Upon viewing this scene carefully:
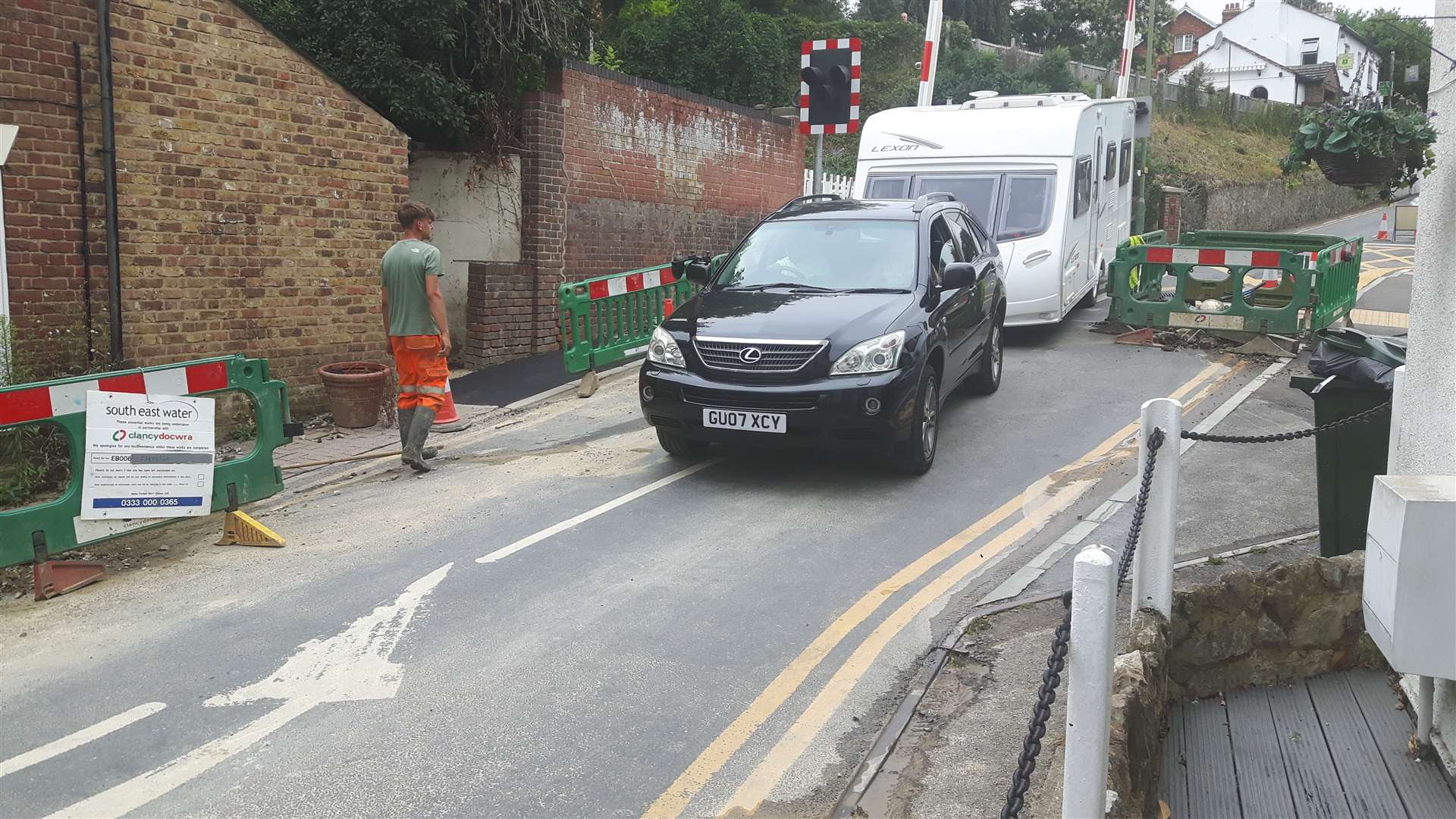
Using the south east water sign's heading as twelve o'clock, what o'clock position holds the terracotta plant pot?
The terracotta plant pot is roughly at 7 o'clock from the south east water sign.

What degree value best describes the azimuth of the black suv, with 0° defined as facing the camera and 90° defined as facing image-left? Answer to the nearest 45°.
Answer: approximately 45°

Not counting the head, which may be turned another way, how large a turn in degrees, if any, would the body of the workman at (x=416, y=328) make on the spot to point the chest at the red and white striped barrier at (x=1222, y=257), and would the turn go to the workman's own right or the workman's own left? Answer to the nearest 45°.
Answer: approximately 45° to the workman's own right

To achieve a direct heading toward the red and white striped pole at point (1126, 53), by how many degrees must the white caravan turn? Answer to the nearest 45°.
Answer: approximately 135° to its right

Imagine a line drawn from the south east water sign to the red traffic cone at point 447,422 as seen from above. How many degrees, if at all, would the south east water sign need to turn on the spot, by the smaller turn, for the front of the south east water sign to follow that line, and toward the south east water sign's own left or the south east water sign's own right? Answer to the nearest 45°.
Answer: approximately 135° to the south east water sign's own left

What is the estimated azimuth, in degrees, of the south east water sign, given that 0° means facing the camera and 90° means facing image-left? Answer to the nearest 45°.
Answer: approximately 0°

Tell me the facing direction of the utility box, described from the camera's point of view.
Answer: facing to the left of the viewer

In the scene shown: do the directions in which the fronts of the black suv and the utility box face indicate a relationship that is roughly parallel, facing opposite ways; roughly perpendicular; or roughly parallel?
roughly perpendicular

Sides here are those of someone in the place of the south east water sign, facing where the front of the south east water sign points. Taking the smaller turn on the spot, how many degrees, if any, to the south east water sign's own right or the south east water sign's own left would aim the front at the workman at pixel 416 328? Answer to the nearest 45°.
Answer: approximately 135° to the south east water sign's own left

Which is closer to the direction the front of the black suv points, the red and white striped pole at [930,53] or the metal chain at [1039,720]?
the metal chain
